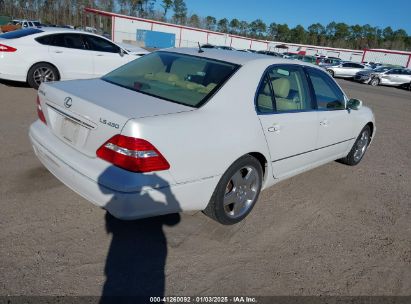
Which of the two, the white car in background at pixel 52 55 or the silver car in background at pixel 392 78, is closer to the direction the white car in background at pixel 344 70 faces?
the white car in background

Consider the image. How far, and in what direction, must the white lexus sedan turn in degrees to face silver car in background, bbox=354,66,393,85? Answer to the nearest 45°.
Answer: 0° — it already faces it

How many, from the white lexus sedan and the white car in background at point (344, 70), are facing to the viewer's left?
1

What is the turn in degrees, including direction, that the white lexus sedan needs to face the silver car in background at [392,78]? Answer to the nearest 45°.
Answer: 0° — it already faces it

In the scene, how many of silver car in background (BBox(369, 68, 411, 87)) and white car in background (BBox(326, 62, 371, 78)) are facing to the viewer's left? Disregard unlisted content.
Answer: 2

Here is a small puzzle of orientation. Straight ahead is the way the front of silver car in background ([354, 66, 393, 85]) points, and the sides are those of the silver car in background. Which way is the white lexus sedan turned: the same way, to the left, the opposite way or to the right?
the opposite way

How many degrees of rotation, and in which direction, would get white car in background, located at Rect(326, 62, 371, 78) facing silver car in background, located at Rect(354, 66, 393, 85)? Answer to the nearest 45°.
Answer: approximately 135° to its left

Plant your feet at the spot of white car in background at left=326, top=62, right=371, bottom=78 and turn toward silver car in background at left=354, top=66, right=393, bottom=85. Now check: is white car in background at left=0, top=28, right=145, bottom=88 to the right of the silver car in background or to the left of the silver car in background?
right

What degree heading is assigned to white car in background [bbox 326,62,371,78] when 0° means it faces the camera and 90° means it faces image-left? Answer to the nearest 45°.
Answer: approximately 90°

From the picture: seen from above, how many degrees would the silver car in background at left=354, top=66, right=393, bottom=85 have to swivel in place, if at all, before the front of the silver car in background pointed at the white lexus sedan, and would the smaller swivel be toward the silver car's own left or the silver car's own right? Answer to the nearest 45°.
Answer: approximately 45° to the silver car's own left

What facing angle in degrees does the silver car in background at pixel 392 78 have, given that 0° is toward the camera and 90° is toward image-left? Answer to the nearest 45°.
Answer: approximately 90°
